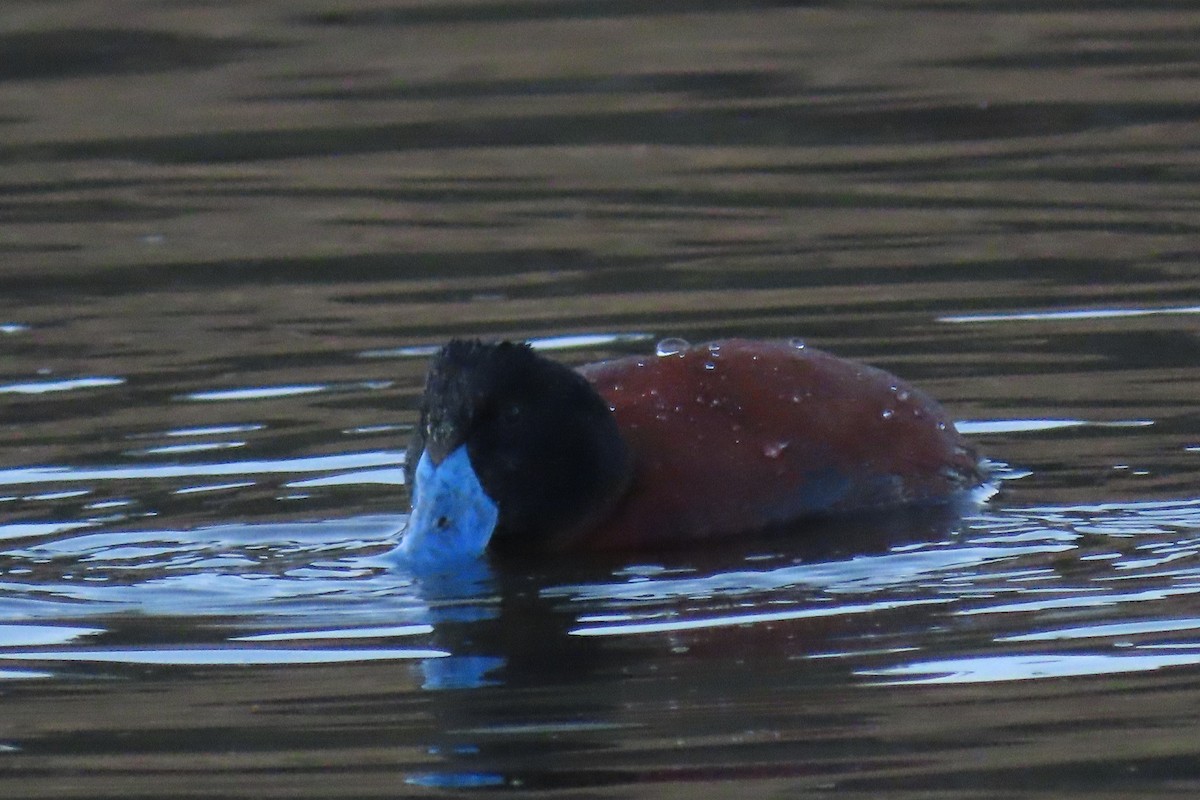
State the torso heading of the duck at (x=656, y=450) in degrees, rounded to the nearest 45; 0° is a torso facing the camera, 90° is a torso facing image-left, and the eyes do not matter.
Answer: approximately 45°
